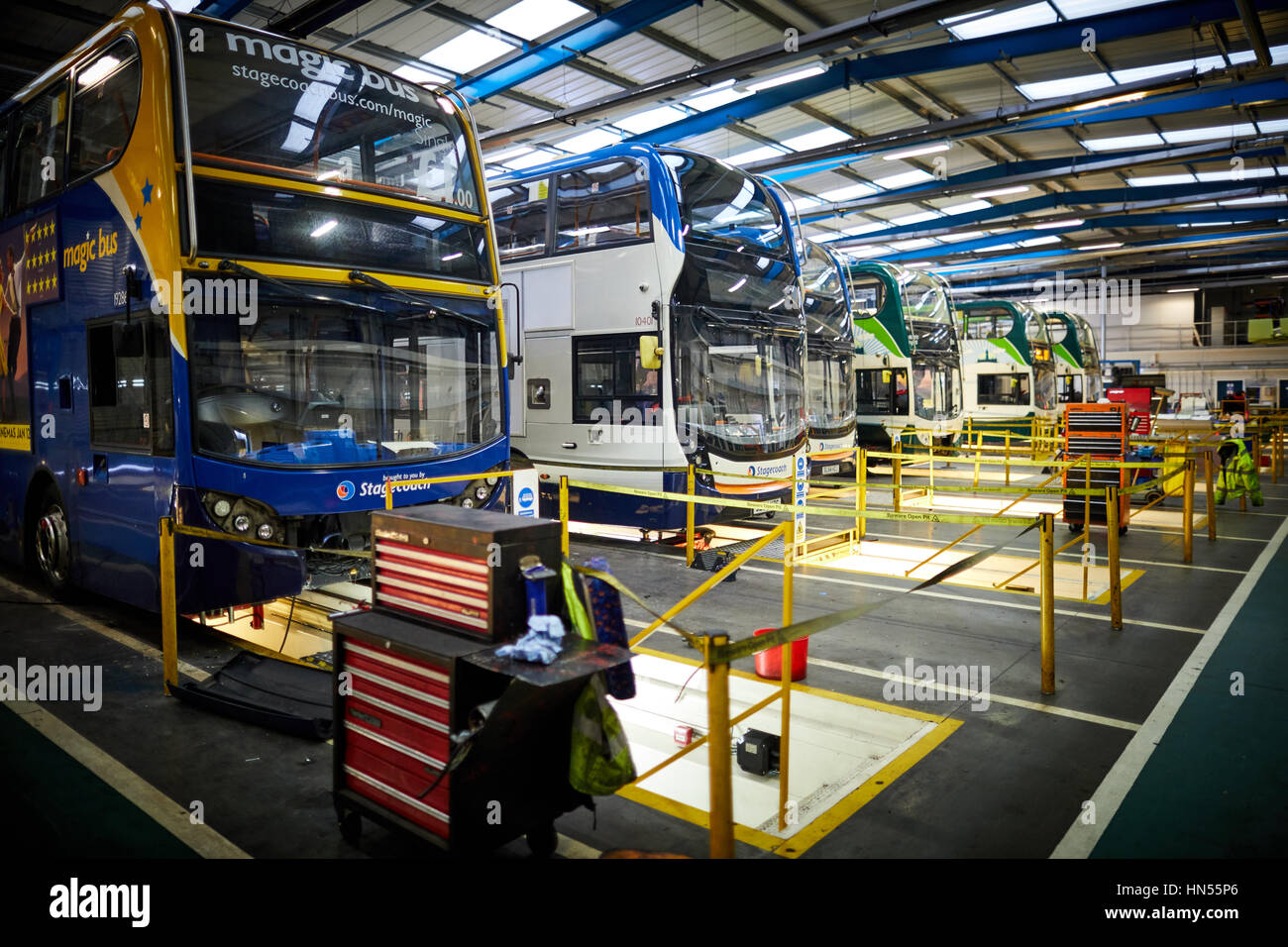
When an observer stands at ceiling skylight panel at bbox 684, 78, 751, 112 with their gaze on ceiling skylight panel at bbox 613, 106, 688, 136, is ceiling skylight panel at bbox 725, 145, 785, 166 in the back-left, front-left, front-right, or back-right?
front-right

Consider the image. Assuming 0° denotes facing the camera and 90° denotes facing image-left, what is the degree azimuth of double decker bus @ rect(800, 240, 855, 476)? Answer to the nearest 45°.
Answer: approximately 315°

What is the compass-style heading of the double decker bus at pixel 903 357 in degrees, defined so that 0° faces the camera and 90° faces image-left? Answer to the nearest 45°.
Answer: approximately 315°

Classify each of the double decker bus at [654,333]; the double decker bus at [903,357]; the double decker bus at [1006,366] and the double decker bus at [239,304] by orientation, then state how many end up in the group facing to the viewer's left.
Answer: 0

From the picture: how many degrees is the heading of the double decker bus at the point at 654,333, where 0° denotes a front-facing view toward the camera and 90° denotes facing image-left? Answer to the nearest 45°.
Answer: approximately 315°

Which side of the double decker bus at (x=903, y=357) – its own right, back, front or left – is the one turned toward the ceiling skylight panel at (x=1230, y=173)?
left

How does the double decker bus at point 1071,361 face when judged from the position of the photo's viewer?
facing the viewer and to the right of the viewer

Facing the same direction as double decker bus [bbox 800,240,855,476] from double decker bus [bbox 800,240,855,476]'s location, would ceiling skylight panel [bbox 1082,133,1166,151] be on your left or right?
on your left

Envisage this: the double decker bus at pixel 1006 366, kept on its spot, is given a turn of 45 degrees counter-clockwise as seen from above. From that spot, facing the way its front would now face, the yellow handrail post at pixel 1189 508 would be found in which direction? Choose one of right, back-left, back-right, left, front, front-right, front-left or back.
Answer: right

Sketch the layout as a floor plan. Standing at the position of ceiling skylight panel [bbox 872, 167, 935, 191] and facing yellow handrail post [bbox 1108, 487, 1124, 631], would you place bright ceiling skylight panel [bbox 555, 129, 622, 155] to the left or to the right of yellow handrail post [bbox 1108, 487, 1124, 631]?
right

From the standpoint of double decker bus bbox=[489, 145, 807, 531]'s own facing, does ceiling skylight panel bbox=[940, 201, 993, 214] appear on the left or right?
on its left
